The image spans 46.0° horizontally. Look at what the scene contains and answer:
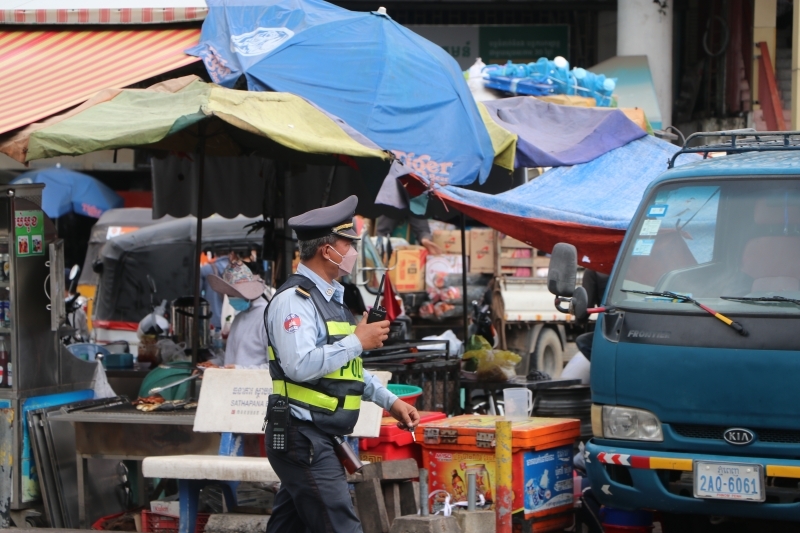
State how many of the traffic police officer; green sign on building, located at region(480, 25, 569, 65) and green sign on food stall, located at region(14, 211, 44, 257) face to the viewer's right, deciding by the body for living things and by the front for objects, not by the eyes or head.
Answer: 1

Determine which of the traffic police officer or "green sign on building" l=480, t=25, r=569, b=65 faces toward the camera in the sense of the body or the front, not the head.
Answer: the green sign on building

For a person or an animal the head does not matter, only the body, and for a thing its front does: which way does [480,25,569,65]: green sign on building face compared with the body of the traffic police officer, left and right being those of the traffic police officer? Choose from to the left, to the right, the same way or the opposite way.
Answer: to the right

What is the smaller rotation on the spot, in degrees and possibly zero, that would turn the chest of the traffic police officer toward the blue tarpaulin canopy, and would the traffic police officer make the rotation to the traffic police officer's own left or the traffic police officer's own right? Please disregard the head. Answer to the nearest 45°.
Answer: approximately 45° to the traffic police officer's own left

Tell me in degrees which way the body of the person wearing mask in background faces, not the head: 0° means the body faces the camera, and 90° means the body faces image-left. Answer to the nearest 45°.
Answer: approximately 45°

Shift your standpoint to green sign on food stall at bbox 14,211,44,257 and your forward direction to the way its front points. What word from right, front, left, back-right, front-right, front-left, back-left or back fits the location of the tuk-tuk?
back

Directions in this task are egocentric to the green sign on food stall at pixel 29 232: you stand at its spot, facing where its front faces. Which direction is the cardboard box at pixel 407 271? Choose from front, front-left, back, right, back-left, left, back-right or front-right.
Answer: back-left

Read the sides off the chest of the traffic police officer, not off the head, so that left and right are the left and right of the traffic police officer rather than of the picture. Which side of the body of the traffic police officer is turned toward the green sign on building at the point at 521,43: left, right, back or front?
left

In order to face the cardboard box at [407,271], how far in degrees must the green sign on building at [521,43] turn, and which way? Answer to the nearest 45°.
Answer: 0° — it already faces it

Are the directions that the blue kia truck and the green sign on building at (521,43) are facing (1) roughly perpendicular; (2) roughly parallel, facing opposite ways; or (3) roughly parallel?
roughly parallel

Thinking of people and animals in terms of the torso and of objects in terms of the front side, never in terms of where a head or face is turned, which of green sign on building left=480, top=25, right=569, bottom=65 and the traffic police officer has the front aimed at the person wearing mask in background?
the green sign on building

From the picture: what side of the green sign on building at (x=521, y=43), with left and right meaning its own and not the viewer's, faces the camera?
front

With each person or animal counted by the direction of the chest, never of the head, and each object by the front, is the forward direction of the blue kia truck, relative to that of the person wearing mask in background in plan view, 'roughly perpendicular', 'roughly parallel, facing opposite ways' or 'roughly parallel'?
roughly parallel

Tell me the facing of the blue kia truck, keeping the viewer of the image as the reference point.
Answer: facing the viewer

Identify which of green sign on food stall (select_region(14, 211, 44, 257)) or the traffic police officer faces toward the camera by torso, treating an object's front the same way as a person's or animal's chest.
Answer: the green sign on food stall

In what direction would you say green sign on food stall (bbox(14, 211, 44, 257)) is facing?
toward the camera
